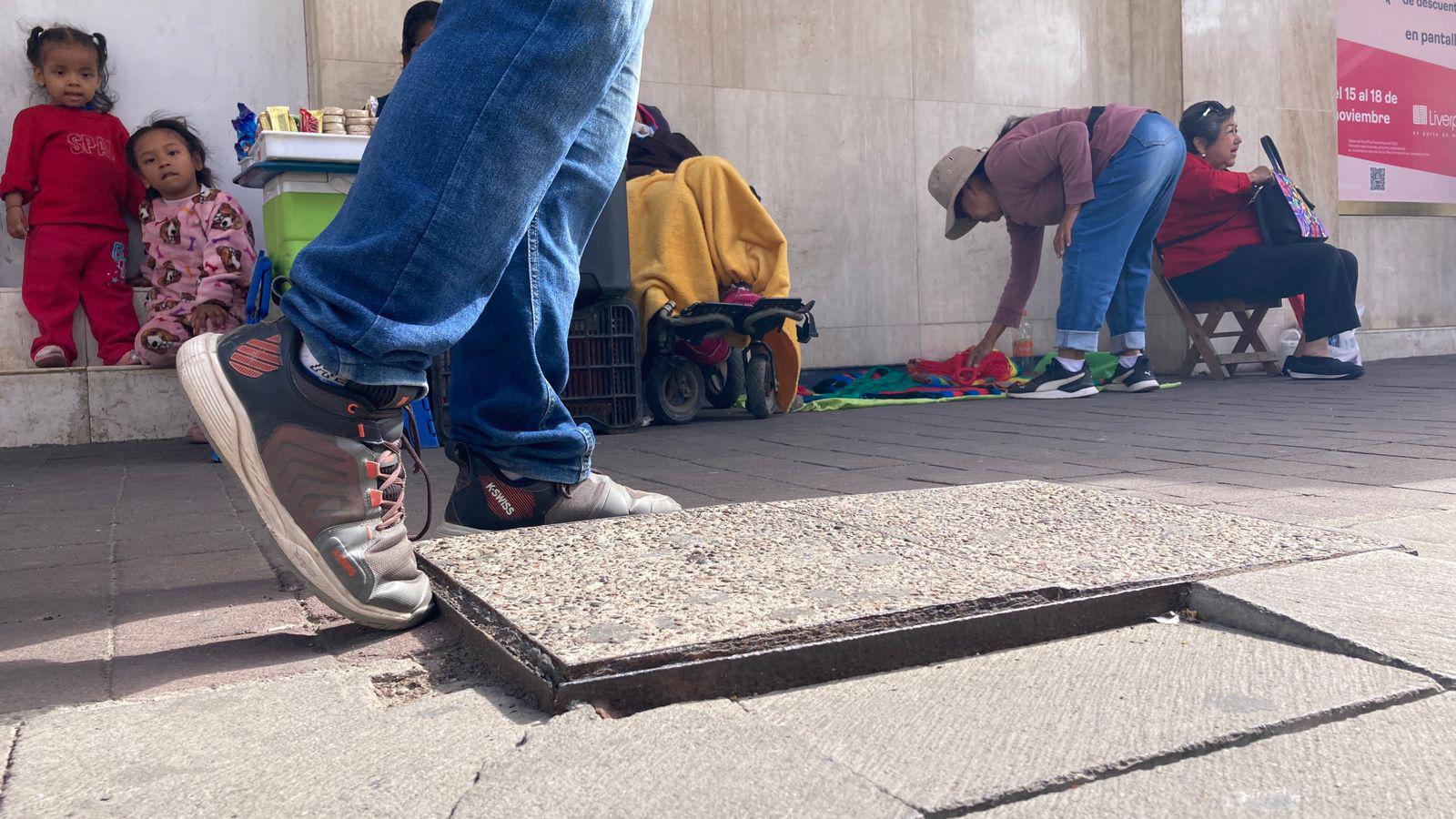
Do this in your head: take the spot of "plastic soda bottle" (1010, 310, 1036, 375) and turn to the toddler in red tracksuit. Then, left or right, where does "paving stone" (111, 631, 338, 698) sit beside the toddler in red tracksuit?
left

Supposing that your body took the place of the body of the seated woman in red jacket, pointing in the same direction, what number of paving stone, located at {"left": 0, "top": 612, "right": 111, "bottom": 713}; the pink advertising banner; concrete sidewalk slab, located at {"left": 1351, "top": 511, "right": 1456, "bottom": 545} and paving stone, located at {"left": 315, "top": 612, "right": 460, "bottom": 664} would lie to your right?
3

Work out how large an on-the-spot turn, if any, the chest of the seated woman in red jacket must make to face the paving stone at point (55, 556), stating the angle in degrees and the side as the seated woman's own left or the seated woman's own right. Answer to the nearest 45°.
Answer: approximately 90° to the seated woman's own right

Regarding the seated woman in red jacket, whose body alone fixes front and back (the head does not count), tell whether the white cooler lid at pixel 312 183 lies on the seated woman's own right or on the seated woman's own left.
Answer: on the seated woman's own right

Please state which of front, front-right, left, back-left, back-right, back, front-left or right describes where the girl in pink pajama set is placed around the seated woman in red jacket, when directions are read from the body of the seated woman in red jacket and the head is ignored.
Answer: back-right

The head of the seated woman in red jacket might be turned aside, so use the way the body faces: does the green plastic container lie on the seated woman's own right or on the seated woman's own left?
on the seated woman's own right

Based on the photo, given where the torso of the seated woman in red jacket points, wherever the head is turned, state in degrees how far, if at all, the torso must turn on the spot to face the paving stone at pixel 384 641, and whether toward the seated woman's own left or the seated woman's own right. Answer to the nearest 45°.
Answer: approximately 90° to the seated woman's own right

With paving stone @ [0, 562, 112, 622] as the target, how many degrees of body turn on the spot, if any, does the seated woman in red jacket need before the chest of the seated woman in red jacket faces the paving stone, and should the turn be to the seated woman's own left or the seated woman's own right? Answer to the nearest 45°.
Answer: approximately 90° to the seated woman's own right

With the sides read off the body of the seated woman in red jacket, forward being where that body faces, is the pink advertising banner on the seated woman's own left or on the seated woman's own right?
on the seated woman's own left

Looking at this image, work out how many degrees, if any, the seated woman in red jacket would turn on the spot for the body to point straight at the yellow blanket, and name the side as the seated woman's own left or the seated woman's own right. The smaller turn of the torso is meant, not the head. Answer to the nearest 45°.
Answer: approximately 135° to the seated woman's own right

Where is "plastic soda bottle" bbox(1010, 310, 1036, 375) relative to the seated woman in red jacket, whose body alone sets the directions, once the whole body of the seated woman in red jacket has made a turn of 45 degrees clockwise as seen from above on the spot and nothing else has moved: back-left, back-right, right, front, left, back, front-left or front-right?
back-right

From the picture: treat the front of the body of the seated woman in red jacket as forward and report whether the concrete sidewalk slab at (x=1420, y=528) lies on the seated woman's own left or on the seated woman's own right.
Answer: on the seated woman's own right

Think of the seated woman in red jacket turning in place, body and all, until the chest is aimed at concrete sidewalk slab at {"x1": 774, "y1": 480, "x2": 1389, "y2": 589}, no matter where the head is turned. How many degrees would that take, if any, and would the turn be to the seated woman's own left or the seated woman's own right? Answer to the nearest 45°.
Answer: approximately 90° to the seated woman's own right

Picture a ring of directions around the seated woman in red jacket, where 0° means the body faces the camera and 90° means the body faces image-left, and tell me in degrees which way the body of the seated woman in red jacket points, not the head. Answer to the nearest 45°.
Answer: approximately 270°
